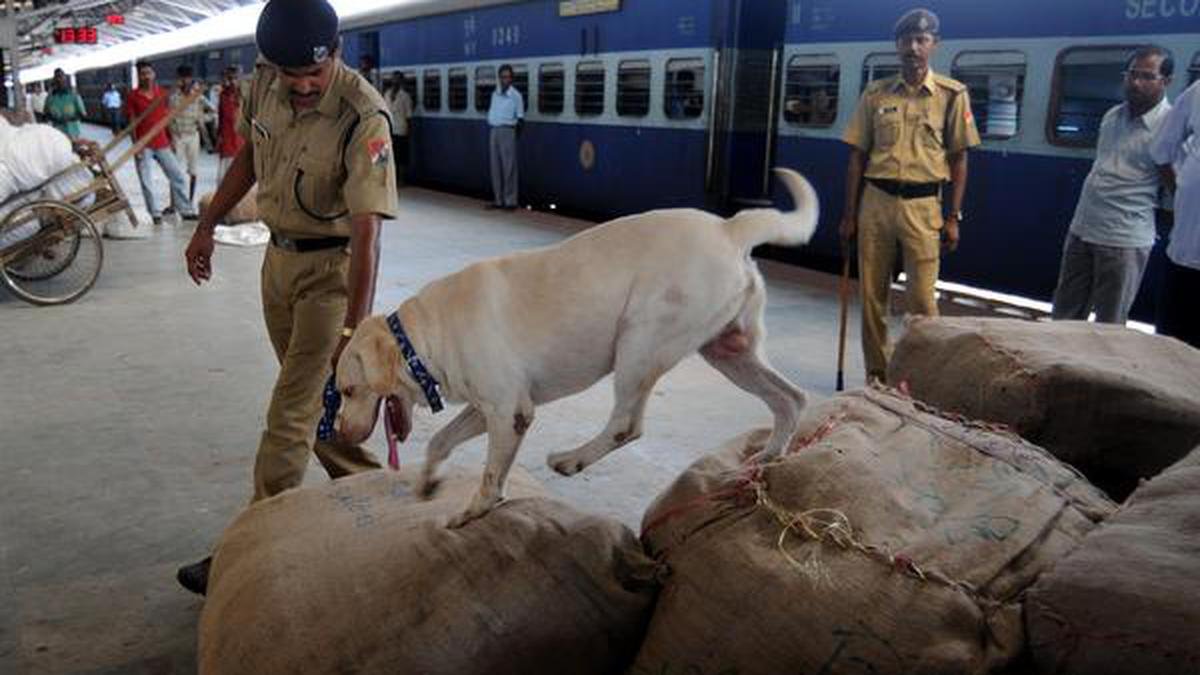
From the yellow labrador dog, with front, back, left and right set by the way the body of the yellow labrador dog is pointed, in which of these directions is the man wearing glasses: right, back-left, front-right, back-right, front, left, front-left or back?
back-right

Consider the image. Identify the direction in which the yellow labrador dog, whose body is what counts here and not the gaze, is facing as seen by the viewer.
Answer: to the viewer's left

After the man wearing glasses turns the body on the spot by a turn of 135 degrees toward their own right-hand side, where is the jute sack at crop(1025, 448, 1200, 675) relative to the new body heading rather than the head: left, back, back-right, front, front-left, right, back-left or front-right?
back

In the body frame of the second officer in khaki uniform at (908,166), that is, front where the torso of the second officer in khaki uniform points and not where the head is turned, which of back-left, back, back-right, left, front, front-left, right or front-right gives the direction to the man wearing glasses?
left

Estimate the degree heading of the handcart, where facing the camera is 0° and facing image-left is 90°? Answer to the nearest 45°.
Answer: approximately 270°

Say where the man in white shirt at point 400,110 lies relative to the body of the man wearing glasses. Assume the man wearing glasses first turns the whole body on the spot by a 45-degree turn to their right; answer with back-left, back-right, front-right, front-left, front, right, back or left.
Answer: front-right

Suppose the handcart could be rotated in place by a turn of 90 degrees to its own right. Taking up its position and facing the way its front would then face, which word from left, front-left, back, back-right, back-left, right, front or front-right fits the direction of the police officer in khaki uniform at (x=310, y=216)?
front

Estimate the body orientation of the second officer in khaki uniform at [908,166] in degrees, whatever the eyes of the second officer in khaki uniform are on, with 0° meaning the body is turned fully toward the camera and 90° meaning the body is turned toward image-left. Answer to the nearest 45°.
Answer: approximately 0°

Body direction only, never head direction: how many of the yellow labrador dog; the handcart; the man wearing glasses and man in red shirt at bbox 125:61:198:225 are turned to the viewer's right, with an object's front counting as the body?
1

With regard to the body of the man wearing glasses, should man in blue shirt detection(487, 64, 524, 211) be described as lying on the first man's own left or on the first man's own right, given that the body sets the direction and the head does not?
on the first man's own right

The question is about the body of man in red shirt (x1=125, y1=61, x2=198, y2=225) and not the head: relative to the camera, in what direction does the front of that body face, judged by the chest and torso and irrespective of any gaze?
toward the camera

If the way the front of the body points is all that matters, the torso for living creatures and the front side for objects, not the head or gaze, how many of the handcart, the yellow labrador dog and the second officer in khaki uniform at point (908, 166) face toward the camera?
1

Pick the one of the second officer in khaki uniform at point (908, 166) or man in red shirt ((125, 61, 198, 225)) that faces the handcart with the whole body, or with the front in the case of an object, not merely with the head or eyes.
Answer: the man in red shirt

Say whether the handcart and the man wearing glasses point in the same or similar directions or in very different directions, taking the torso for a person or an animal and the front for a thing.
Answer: very different directions
